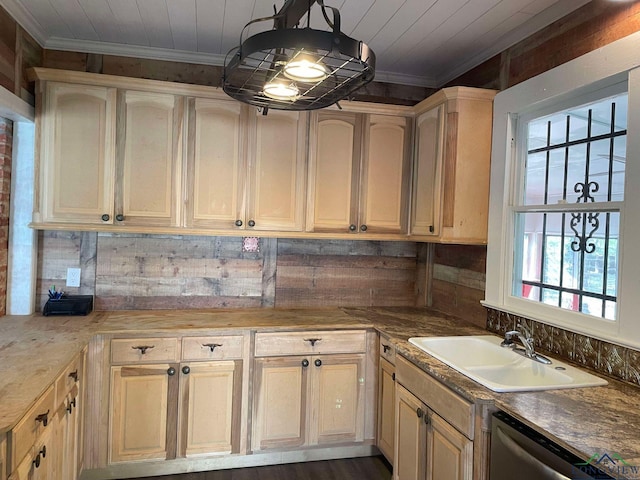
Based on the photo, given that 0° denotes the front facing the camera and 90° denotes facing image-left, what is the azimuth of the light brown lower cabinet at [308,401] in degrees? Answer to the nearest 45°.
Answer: approximately 0°

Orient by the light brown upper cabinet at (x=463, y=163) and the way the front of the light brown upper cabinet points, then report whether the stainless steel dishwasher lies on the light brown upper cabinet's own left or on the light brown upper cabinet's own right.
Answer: on the light brown upper cabinet's own left

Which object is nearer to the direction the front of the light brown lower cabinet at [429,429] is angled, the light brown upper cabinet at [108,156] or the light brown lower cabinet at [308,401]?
the light brown upper cabinet

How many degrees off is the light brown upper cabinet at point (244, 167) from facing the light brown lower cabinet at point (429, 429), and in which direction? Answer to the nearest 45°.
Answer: approximately 45° to its left

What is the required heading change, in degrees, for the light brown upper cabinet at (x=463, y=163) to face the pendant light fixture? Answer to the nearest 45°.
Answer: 0° — it already faces it

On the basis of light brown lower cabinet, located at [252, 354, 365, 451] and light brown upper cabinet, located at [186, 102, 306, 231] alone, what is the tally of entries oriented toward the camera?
2

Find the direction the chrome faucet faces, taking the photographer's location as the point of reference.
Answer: facing the viewer and to the left of the viewer

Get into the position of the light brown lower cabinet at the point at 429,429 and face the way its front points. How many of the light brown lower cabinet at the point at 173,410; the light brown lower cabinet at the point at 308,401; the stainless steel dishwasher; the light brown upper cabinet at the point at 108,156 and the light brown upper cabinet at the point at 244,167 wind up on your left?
1

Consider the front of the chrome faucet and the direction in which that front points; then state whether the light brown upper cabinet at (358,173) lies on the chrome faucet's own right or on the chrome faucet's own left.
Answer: on the chrome faucet's own right

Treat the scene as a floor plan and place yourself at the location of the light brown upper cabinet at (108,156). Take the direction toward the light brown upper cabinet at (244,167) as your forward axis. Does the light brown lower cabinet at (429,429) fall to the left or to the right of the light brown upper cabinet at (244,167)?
right

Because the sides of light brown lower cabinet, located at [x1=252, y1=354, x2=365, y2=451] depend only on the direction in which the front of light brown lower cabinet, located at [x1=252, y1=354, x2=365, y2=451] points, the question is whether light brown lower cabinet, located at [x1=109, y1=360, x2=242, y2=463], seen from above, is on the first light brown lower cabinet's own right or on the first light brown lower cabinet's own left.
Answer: on the first light brown lower cabinet's own right

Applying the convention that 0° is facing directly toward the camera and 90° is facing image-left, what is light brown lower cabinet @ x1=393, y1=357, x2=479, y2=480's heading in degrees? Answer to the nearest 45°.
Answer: approximately 45°

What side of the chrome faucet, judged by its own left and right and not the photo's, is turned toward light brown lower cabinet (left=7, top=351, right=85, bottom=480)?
front

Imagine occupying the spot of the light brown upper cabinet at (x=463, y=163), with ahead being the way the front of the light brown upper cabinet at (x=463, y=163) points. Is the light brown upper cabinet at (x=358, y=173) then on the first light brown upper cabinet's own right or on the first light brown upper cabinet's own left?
on the first light brown upper cabinet's own right

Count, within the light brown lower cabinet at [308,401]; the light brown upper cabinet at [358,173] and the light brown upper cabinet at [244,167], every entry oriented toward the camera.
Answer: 3
